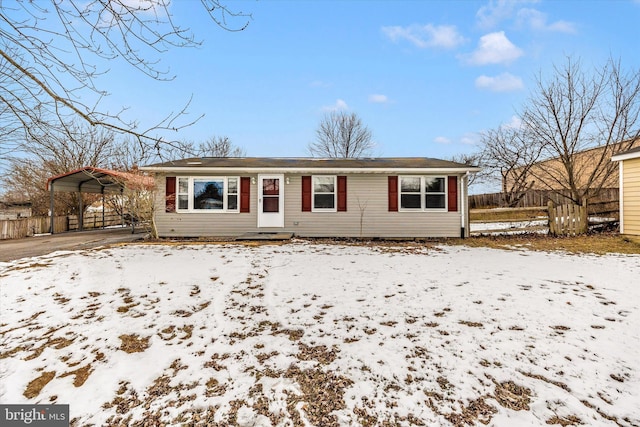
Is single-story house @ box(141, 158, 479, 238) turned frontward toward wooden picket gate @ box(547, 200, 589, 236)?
no

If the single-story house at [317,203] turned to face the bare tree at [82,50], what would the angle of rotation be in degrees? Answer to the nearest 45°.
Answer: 0° — it already faces it

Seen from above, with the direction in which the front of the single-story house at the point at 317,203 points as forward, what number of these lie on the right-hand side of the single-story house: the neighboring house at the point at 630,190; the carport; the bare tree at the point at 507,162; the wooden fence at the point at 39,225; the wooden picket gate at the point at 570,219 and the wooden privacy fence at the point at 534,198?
2

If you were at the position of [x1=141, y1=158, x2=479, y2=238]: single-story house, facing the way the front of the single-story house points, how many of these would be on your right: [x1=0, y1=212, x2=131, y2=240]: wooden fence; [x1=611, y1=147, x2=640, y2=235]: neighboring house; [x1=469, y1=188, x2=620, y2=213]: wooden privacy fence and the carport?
2

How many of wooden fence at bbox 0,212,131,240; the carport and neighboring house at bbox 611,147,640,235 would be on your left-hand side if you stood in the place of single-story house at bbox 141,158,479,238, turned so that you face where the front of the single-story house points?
1

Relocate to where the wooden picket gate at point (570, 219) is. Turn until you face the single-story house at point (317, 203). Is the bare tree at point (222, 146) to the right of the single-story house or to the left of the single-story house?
right

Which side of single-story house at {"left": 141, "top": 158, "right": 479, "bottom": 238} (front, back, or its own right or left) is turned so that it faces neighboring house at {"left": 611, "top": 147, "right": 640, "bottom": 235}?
left

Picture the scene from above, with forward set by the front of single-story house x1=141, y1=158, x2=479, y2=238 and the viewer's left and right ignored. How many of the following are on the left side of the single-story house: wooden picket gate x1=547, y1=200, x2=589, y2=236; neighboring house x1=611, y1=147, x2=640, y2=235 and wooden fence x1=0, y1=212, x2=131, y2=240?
2

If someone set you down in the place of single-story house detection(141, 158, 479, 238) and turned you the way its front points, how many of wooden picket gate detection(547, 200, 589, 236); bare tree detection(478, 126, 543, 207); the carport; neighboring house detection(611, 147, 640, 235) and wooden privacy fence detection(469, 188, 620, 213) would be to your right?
1

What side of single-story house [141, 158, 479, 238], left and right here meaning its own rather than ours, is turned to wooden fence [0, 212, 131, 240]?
right

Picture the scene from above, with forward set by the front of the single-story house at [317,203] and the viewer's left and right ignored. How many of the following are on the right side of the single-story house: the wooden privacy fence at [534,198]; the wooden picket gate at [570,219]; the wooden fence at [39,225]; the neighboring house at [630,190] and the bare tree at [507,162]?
1

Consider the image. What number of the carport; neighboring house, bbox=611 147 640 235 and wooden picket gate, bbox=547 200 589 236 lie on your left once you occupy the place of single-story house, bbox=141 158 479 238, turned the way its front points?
2

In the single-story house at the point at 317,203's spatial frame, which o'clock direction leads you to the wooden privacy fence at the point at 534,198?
The wooden privacy fence is roughly at 8 o'clock from the single-story house.

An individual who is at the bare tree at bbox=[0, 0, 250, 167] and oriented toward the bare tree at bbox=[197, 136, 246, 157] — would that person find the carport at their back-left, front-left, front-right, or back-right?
front-left

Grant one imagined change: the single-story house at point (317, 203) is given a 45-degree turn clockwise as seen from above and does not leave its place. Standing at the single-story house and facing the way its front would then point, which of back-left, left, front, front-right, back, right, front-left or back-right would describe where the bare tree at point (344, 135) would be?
back-right

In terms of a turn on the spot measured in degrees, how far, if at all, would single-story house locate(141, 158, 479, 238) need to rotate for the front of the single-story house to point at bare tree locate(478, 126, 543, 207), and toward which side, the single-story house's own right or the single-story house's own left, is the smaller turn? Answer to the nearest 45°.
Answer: approximately 135° to the single-story house's own left

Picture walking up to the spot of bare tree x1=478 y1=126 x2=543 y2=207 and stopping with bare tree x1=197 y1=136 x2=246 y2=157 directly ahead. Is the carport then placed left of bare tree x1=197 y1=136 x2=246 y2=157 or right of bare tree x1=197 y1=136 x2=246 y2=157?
left

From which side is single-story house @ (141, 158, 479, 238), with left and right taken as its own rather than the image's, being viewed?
front
